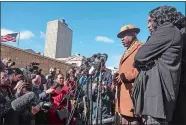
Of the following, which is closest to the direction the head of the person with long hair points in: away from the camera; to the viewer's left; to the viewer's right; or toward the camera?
to the viewer's left

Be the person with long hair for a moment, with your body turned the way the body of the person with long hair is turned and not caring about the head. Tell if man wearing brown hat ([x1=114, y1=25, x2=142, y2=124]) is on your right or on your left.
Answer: on your right

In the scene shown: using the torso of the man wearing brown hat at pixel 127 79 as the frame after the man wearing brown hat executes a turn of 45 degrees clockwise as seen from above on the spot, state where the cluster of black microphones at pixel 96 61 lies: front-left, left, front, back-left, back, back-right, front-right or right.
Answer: front

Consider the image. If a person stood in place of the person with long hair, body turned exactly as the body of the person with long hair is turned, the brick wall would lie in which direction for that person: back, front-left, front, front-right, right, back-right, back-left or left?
front-right

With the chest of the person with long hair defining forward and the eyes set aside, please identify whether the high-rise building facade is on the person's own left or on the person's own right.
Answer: on the person's own right

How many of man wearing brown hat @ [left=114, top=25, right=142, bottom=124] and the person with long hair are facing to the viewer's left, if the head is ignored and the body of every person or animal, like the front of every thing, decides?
2

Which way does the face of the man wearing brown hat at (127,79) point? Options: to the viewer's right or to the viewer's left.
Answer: to the viewer's left

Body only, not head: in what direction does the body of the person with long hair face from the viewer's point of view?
to the viewer's left

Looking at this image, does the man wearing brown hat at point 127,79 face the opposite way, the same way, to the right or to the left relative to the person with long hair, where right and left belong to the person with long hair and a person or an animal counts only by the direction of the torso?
the same way

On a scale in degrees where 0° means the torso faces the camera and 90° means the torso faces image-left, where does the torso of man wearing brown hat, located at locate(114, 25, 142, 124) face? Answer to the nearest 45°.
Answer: approximately 90°
